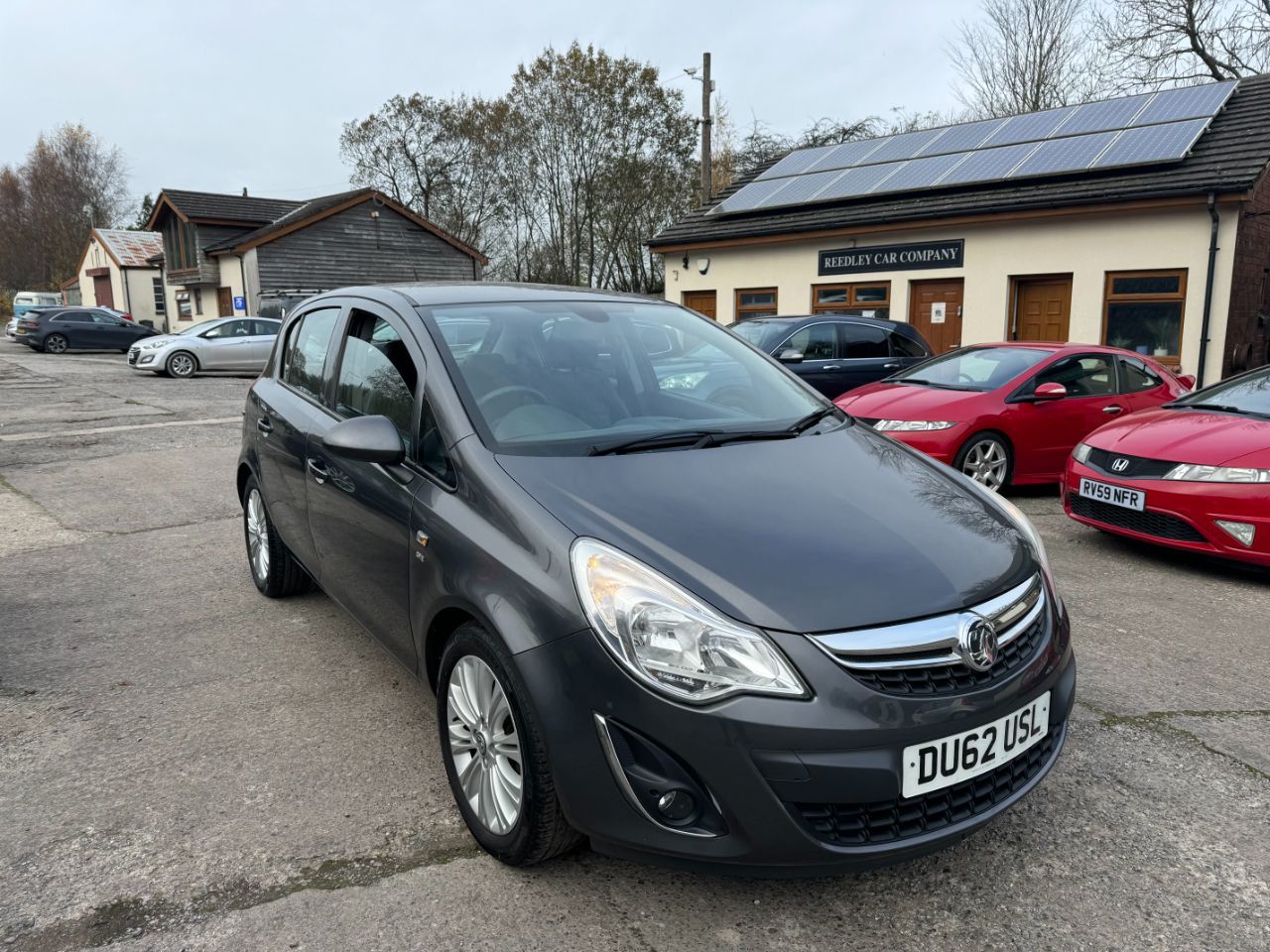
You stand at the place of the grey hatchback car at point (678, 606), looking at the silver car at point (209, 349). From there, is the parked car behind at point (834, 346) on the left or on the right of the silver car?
right

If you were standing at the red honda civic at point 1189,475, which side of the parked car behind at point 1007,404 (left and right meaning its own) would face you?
left

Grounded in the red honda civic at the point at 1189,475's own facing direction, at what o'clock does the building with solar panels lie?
The building with solar panels is roughly at 4 o'clock from the red honda civic.

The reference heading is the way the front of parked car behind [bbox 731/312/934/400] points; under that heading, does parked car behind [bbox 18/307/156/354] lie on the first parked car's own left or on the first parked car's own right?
on the first parked car's own right

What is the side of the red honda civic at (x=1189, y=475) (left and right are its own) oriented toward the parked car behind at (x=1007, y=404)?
right

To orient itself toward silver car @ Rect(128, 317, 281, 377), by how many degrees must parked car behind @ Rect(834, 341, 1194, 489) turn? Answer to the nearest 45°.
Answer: approximately 90° to its right

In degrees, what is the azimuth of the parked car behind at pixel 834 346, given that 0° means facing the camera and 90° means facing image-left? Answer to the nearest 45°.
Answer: approximately 45°

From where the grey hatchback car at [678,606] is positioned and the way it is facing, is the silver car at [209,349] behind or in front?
behind
